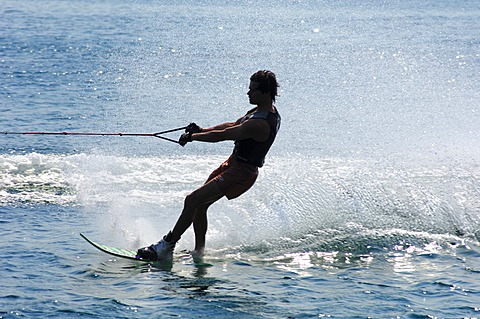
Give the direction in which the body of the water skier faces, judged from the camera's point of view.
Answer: to the viewer's left

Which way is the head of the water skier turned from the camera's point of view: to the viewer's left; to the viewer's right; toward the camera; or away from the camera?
to the viewer's left
